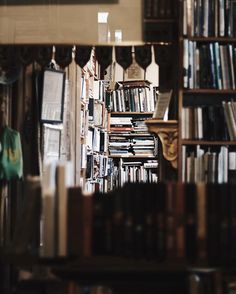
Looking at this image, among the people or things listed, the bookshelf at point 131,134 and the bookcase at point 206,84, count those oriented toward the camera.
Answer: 2

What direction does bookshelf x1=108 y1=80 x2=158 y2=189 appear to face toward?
toward the camera

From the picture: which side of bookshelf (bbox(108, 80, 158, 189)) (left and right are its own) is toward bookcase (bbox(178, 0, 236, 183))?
front

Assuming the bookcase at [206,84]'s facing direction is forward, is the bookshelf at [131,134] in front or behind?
behind

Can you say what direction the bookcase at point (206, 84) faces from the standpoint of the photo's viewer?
facing the viewer

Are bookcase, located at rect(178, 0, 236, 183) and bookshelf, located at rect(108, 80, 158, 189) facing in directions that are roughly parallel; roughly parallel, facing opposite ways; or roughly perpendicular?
roughly parallel
